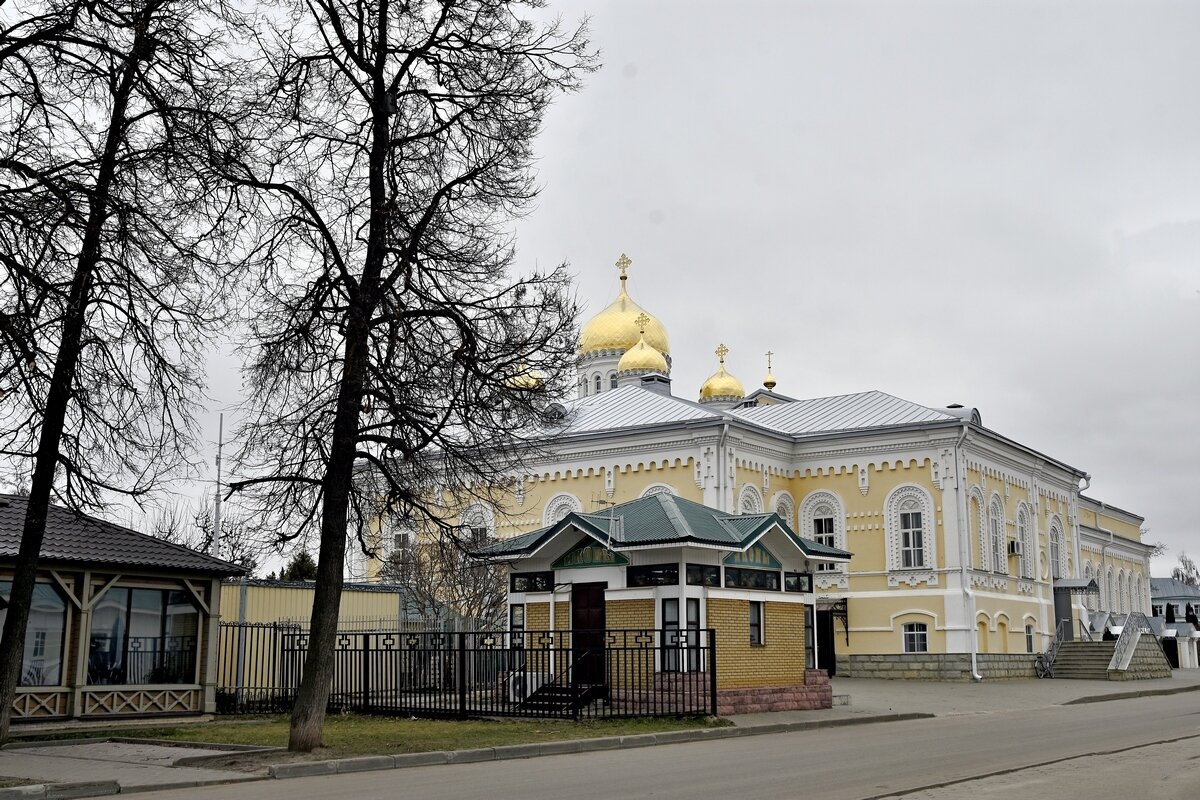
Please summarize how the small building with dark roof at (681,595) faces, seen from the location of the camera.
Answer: facing the viewer and to the left of the viewer

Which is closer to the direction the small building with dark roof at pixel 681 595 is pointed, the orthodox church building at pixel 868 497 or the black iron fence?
the black iron fence

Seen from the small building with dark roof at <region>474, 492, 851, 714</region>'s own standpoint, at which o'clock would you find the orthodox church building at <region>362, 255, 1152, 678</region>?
The orthodox church building is roughly at 5 o'clock from the small building with dark roof.

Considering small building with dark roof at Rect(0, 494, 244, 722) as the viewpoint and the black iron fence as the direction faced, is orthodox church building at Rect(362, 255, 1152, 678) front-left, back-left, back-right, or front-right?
front-left

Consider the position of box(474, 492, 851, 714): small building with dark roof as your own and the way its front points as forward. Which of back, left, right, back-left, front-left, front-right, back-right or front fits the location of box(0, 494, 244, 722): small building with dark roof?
front-right

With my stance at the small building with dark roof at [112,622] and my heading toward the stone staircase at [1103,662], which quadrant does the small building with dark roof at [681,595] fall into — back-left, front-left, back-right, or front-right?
front-right

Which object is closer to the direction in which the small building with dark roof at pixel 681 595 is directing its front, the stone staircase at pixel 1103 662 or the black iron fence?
the black iron fence

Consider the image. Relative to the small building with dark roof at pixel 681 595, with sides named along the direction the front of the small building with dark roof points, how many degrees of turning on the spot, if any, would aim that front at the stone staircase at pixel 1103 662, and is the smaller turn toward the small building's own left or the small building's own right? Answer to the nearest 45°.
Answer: approximately 180°

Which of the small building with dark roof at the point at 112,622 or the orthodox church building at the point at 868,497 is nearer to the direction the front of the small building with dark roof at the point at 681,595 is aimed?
the small building with dark roof

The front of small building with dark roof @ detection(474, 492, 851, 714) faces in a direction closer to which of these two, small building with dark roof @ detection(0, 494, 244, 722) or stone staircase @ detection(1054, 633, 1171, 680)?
the small building with dark roof

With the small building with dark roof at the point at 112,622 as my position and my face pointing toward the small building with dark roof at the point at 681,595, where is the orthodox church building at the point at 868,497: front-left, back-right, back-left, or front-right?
front-left
